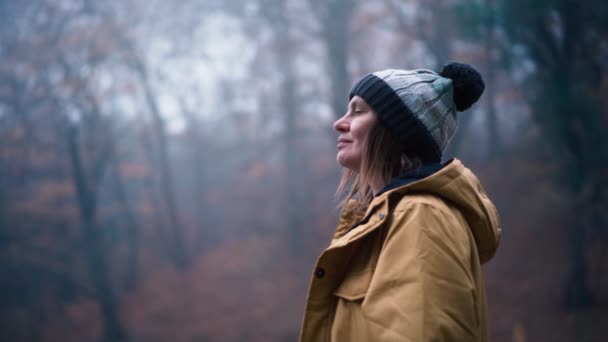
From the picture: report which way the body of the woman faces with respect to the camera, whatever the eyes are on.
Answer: to the viewer's left

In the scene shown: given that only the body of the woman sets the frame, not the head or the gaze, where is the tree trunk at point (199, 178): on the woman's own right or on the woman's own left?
on the woman's own right

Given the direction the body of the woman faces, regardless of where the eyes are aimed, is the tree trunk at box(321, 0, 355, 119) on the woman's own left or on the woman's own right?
on the woman's own right

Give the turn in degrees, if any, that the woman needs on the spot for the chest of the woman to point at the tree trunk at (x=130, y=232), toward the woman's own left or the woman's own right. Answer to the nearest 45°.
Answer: approximately 45° to the woman's own right

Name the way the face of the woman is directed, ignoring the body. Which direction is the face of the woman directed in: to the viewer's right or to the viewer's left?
to the viewer's left
